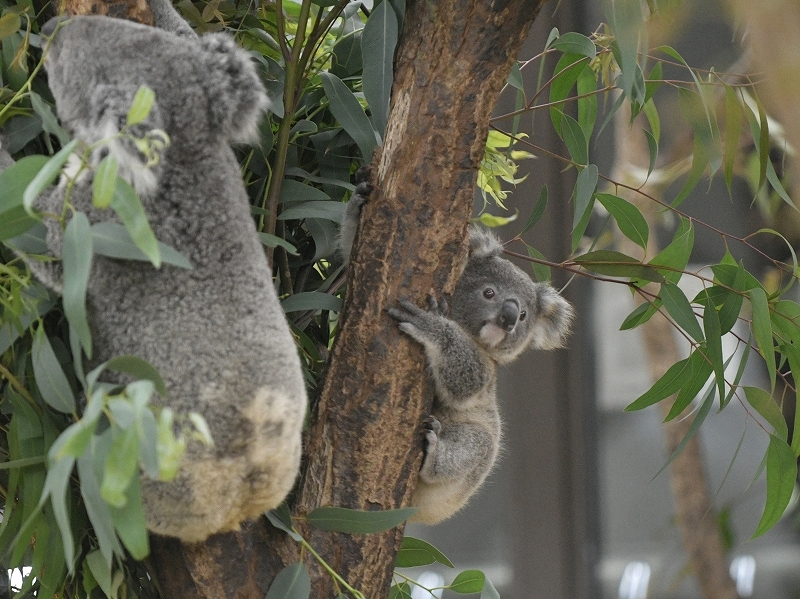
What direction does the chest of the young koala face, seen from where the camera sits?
to the viewer's left

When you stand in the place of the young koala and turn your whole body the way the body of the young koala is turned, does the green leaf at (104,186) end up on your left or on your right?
on your left
